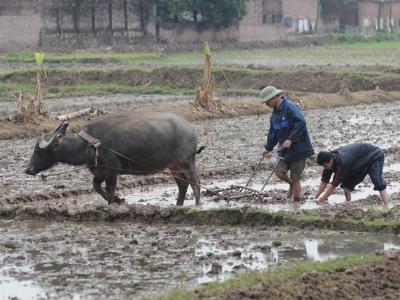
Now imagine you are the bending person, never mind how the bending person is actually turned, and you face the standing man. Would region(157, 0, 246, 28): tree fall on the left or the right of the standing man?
right

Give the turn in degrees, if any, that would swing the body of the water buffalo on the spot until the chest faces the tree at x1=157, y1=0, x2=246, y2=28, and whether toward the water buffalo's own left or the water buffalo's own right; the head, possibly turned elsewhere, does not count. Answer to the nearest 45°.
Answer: approximately 90° to the water buffalo's own right

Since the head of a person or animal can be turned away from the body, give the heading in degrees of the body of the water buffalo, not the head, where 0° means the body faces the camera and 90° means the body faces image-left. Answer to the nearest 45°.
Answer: approximately 90°

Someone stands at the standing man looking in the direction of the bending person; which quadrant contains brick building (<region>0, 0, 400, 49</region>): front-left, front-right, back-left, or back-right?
back-left

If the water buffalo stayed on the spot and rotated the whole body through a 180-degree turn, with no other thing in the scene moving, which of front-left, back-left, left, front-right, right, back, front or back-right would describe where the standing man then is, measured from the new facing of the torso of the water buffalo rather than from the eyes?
front

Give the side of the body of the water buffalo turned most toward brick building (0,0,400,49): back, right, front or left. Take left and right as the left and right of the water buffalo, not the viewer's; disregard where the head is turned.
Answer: right

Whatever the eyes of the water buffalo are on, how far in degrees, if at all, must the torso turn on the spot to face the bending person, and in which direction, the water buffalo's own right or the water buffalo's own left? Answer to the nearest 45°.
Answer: approximately 180°
